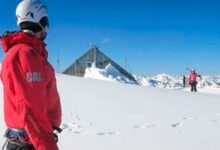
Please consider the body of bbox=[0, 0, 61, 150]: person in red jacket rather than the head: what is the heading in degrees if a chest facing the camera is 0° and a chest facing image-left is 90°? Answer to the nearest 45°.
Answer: approximately 270°

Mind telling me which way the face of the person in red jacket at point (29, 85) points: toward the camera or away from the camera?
away from the camera

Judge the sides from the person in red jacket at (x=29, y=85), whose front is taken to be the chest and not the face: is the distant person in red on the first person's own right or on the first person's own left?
on the first person's own left
